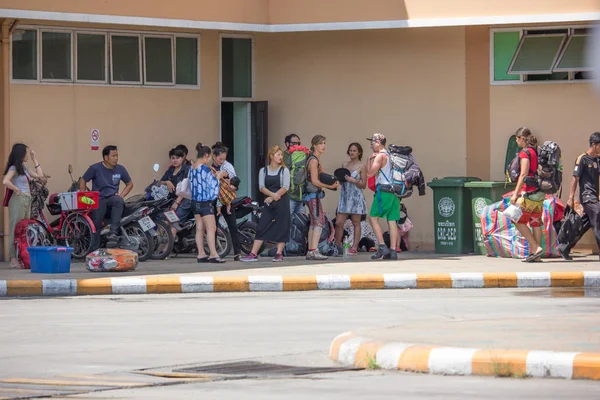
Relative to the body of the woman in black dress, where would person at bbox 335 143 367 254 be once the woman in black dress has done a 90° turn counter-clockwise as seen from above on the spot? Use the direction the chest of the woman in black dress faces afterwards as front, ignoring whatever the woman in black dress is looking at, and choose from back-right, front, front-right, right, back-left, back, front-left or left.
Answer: front-left

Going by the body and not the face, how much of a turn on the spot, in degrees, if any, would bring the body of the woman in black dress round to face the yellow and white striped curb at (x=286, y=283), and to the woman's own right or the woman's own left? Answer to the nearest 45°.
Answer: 0° — they already face it

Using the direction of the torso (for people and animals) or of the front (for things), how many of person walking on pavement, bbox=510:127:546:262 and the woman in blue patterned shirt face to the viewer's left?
1

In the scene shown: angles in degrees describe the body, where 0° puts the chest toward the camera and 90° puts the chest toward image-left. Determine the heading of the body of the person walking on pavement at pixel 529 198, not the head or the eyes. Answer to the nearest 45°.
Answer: approximately 90°

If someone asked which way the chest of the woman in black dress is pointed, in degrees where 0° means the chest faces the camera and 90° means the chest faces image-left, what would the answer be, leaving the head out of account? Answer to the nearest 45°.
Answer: approximately 0°

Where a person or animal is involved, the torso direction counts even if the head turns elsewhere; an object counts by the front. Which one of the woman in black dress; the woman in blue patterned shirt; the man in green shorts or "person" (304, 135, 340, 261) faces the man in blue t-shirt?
the man in green shorts

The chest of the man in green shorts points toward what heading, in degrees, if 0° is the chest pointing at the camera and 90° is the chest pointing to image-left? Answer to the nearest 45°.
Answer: approximately 90°

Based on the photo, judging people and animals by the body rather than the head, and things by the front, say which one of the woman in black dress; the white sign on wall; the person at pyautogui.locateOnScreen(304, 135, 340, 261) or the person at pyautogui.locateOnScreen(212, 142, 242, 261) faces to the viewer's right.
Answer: the person at pyautogui.locateOnScreen(304, 135, 340, 261)
